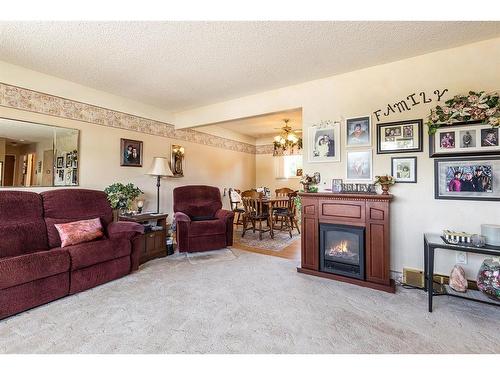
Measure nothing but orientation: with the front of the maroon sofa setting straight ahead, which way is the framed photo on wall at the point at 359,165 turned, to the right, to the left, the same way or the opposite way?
to the right

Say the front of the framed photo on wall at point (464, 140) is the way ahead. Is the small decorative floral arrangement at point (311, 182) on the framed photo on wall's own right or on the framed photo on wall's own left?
on the framed photo on wall's own right

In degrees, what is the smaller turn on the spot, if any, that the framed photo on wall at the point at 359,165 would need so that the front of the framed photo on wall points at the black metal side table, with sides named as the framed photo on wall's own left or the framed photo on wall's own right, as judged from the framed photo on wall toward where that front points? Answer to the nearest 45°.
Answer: approximately 45° to the framed photo on wall's own left

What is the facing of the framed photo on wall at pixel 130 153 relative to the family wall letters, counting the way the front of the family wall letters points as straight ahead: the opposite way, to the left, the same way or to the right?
to the left

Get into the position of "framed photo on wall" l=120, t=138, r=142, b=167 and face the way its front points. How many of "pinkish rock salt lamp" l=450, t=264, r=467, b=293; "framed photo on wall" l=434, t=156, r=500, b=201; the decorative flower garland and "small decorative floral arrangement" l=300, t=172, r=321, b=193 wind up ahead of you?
4

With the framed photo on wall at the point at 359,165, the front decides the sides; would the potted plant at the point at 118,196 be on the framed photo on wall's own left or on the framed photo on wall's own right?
on the framed photo on wall's own right
